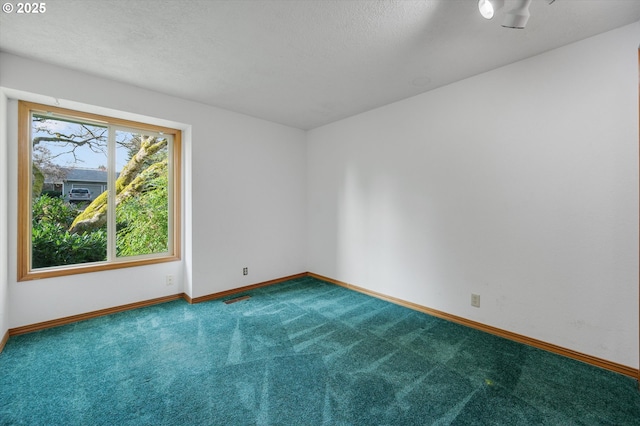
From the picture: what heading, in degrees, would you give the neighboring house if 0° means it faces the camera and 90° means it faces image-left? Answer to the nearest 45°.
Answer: approximately 0°

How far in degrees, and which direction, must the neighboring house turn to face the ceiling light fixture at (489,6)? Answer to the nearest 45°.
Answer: approximately 45° to its left

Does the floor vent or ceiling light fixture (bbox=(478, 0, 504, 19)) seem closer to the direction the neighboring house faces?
the ceiling light fixture

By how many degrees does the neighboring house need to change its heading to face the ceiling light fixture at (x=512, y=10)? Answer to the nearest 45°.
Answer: approximately 45° to its left

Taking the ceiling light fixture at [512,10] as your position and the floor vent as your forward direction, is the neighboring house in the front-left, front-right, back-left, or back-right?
front-left

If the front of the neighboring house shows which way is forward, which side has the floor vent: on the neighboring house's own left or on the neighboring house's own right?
on the neighboring house's own left

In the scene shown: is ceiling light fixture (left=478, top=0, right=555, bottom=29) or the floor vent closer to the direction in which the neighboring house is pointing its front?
the ceiling light fixture
